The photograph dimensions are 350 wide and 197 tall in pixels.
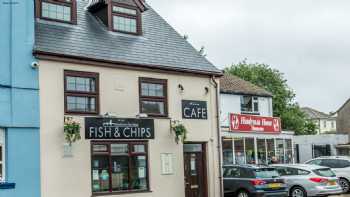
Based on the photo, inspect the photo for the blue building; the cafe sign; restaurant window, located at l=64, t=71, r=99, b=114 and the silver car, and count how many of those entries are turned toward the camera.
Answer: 3

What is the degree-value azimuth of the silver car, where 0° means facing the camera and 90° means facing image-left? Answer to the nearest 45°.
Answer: approximately 135°

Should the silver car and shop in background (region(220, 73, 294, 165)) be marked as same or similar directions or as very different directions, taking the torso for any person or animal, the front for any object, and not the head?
very different directions

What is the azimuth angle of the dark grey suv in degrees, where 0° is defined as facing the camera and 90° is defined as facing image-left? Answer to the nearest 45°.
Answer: approximately 135°

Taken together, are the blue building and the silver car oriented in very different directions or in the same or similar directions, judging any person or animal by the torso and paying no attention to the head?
very different directions
